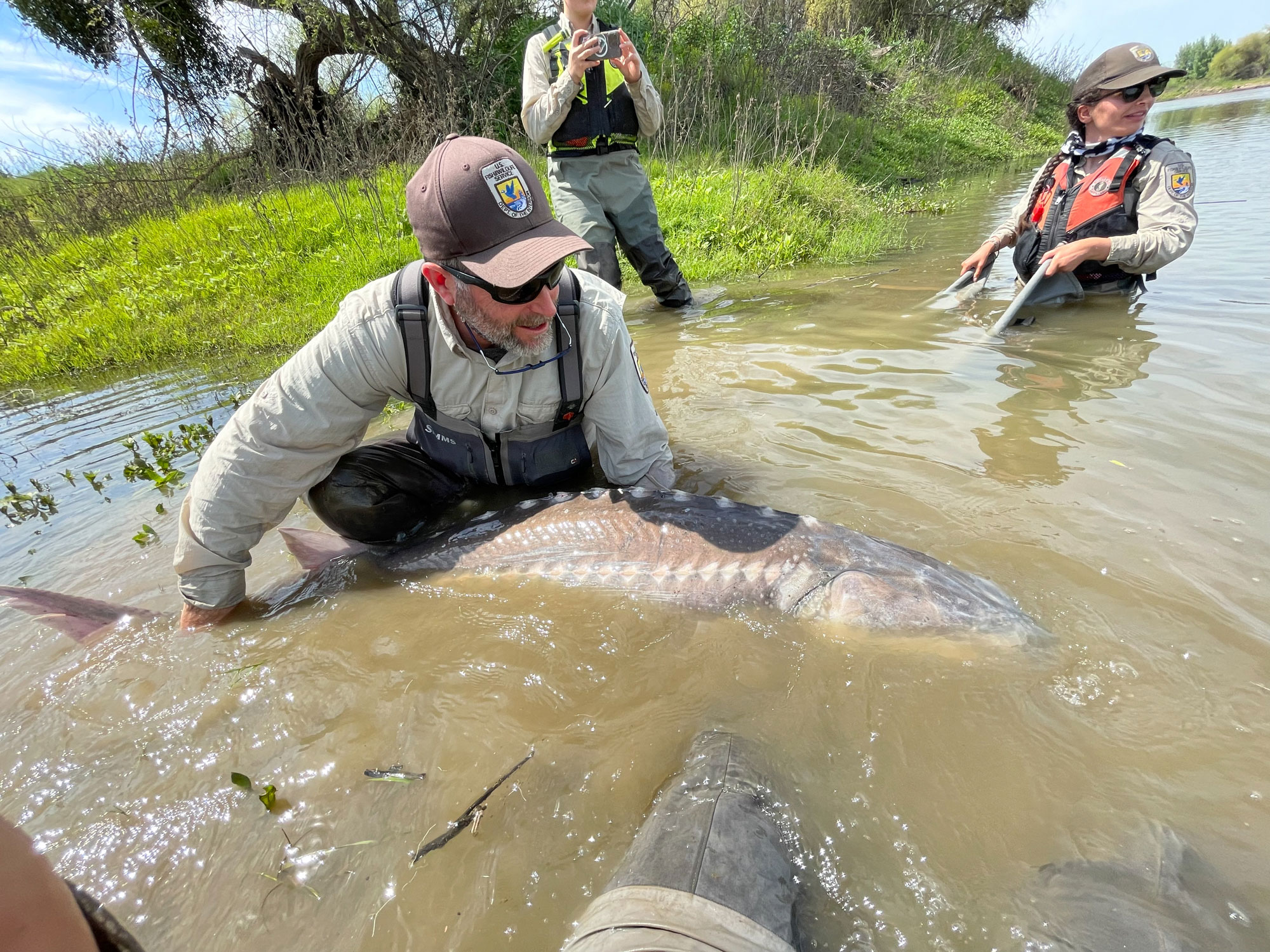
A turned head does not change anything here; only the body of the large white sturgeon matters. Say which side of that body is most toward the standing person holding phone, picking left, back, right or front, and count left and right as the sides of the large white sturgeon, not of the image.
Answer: left

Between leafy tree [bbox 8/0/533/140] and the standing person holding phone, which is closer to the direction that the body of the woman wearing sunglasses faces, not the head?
the standing person holding phone

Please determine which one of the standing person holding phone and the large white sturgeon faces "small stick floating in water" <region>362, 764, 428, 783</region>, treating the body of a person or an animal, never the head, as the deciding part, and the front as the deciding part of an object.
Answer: the standing person holding phone

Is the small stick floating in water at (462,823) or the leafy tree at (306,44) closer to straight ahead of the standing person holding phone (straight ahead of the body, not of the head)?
the small stick floating in water

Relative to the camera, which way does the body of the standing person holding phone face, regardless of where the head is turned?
toward the camera

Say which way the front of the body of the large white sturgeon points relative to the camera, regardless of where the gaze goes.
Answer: to the viewer's right

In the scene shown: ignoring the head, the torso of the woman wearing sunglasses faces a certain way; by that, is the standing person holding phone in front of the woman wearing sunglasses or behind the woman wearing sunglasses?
in front

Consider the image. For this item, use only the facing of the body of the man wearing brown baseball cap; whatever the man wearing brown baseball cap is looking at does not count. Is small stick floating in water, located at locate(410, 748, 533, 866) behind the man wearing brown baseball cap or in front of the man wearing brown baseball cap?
in front

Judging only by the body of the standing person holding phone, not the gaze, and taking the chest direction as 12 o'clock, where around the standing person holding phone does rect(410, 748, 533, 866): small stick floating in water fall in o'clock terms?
The small stick floating in water is roughly at 12 o'clock from the standing person holding phone.

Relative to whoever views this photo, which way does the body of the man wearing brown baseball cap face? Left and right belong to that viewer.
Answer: facing the viewer

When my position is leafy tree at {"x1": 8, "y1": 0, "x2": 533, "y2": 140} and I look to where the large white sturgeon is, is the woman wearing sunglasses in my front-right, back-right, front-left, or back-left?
front-left

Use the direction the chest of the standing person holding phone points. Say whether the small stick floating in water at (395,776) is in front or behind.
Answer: in front

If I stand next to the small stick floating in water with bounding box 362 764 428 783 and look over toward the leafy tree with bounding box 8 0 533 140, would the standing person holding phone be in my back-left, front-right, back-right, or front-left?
front-right

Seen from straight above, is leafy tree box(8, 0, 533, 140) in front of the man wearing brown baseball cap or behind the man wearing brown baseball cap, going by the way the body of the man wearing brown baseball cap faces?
behind

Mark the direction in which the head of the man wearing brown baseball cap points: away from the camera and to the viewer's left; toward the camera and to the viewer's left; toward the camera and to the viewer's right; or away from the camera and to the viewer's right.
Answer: toward the camera and to the viewer's right
